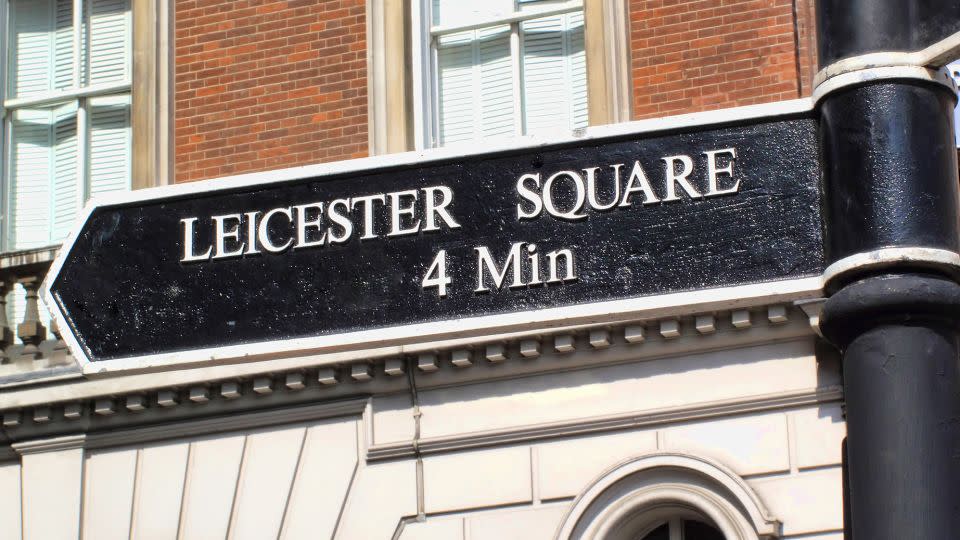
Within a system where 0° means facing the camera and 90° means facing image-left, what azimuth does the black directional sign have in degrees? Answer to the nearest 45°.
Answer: approximately 0°
